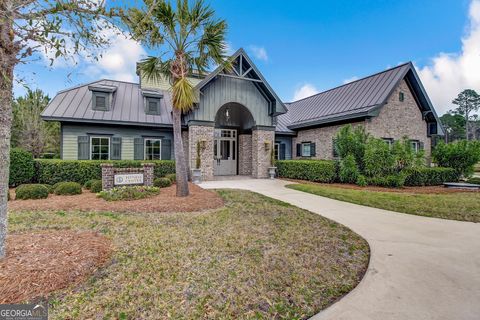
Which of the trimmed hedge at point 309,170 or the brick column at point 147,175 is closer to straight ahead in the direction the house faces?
the brick column

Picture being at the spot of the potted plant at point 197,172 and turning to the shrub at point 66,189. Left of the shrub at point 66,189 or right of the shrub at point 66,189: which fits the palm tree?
left

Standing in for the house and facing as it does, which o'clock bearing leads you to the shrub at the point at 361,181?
The shrub is roughly at 10 o'clock from the house.

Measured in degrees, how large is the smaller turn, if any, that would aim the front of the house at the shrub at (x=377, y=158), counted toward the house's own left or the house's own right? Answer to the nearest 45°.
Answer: approximately 45° to the house's own left

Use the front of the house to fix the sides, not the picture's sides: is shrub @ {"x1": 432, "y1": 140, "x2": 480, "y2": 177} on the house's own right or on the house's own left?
on the house's own left

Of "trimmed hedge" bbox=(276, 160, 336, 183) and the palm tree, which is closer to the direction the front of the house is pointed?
the palm tree

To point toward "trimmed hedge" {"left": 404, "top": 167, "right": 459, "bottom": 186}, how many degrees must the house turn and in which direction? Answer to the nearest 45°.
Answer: approximately 90° to its left

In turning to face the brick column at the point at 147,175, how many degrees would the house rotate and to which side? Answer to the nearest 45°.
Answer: approximately 45° to its right

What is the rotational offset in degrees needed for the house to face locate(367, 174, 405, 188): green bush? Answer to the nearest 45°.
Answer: approximately 90° to its left

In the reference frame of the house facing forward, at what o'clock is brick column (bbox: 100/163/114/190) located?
The brick column is roughly at 1 o'clock from the house.

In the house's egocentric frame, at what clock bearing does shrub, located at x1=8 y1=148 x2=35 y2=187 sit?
The shrub is roughly at 2 o'clock from the house.

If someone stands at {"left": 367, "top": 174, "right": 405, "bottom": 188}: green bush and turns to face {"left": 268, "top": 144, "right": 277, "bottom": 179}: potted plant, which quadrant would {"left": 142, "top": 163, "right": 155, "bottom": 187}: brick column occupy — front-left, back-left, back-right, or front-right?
front-left

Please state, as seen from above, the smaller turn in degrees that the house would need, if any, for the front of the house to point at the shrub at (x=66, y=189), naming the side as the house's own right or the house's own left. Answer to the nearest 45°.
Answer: approximately 45° to the house's own right

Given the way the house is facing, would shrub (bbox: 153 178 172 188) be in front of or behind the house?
in front

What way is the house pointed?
toward the camera

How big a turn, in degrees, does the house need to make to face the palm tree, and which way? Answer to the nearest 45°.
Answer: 0° — it already faces it

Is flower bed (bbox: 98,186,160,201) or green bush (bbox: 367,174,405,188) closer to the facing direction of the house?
the flower bed

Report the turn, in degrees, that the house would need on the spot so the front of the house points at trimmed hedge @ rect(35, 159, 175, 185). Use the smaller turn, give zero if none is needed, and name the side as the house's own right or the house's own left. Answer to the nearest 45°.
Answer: approximately 45° to the house's own right
